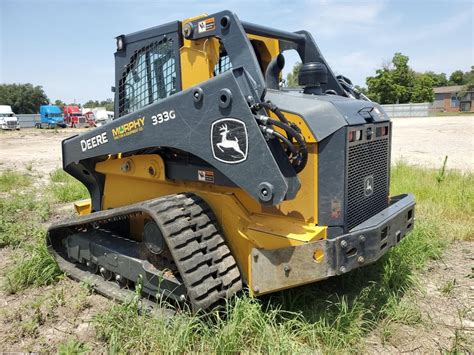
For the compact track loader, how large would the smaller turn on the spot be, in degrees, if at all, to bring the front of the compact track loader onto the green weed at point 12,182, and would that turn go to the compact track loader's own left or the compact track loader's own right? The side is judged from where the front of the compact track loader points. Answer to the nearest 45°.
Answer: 0° — it already faces it

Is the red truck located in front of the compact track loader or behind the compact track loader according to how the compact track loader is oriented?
in front

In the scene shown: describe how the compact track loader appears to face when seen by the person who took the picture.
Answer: facing away from the viewer and to the left of the viewer

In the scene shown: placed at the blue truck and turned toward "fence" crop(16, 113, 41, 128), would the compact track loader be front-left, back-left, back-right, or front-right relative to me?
back-left
